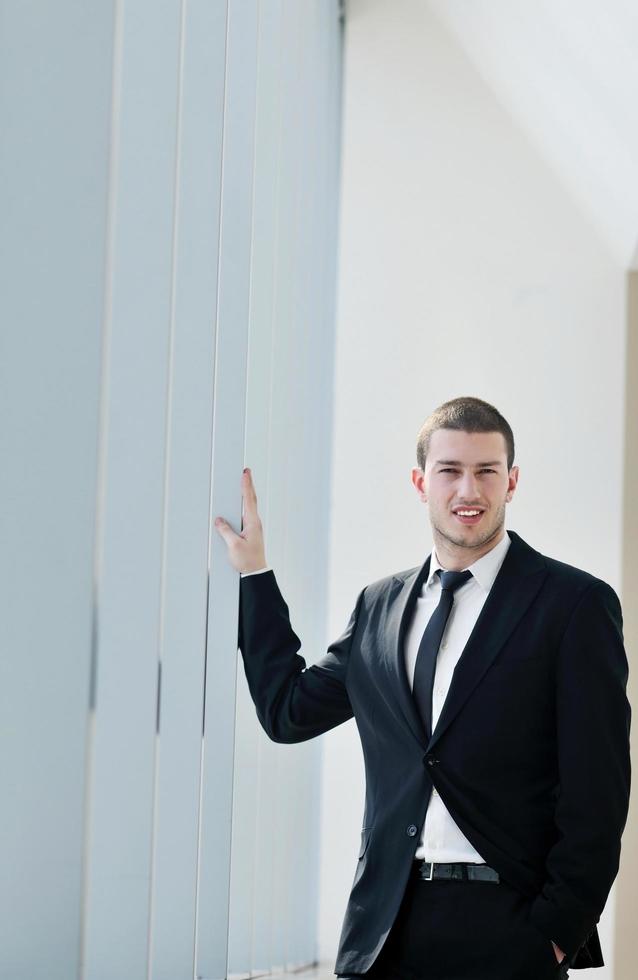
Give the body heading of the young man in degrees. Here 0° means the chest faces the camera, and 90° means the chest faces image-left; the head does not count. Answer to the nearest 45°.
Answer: approximately 45°
